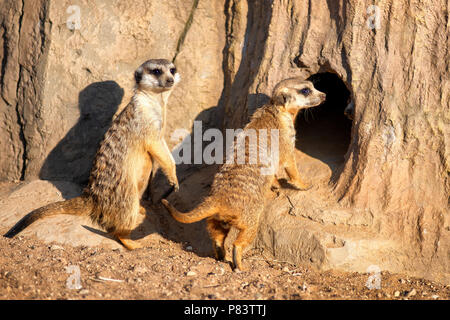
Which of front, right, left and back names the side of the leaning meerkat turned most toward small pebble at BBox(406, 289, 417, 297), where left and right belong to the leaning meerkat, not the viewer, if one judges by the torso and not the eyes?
right

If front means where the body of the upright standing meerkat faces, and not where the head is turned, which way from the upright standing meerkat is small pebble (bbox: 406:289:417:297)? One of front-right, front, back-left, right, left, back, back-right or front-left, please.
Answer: front-right

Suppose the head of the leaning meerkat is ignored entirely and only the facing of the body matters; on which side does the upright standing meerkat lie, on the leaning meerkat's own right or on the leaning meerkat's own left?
on the leaning meerkat's own left

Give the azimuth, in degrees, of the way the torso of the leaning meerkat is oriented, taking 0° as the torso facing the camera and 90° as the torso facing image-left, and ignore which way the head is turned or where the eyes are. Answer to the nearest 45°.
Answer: approximately 225°

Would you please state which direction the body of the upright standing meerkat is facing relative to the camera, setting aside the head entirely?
to the viewer's right

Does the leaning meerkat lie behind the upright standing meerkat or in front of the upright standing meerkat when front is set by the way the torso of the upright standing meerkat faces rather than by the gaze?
in front
